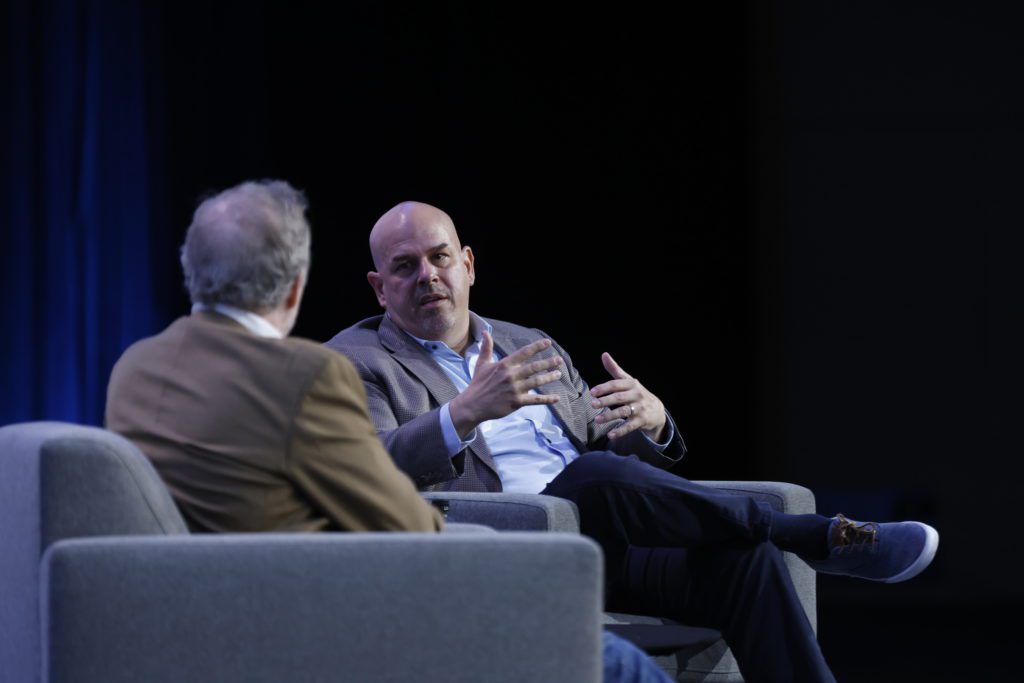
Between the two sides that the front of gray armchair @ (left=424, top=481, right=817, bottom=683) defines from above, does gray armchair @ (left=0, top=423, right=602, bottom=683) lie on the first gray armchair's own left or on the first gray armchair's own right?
on the first gray armchair's own right

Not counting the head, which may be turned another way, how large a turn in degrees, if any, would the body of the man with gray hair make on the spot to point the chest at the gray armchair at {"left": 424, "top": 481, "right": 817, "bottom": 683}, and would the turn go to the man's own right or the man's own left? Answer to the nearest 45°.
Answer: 0° — they already face it

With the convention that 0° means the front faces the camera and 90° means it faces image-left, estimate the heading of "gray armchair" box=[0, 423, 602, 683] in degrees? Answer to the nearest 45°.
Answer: approximately 270°

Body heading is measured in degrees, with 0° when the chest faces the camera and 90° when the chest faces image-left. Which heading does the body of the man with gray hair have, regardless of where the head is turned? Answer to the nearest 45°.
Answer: approximately 225°

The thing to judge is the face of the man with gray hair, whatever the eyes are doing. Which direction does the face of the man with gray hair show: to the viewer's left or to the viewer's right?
to the viewer's right

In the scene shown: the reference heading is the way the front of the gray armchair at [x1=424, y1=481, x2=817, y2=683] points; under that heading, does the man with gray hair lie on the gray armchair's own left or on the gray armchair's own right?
on the gray armchair's own right

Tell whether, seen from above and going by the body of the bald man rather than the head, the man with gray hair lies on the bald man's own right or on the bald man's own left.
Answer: on the bald man's own right
